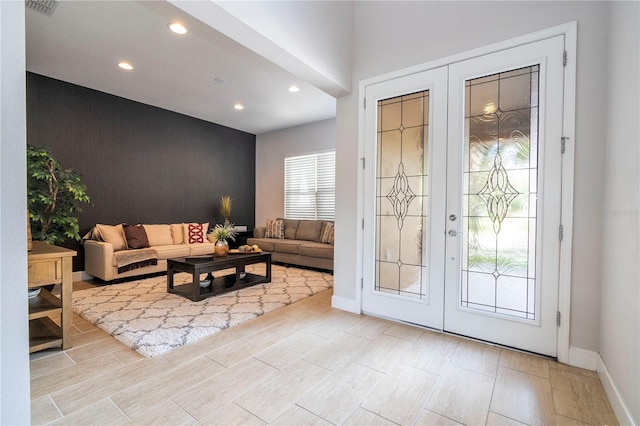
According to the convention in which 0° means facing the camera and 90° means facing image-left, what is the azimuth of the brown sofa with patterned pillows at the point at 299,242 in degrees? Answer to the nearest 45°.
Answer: approximately 45°

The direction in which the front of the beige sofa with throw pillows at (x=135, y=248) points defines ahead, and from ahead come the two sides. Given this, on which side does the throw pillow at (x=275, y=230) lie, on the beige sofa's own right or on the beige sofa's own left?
on the beige sofa's own left

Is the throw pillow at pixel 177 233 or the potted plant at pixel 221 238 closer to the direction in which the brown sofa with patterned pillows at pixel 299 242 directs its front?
the potted plant

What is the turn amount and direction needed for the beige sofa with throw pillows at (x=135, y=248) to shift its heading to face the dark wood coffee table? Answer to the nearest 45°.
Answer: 0° — it already faces it

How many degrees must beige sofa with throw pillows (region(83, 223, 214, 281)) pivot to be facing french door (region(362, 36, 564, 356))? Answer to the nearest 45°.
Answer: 0° — it already faces it

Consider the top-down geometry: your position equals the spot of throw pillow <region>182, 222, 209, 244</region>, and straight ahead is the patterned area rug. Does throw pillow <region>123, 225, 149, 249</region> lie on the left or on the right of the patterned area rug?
right

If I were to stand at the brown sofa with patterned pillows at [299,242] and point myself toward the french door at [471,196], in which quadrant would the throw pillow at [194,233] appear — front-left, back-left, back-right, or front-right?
back-right

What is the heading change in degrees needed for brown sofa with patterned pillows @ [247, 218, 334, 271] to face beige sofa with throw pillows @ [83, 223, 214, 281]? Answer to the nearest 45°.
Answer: approximately 45° to its right
